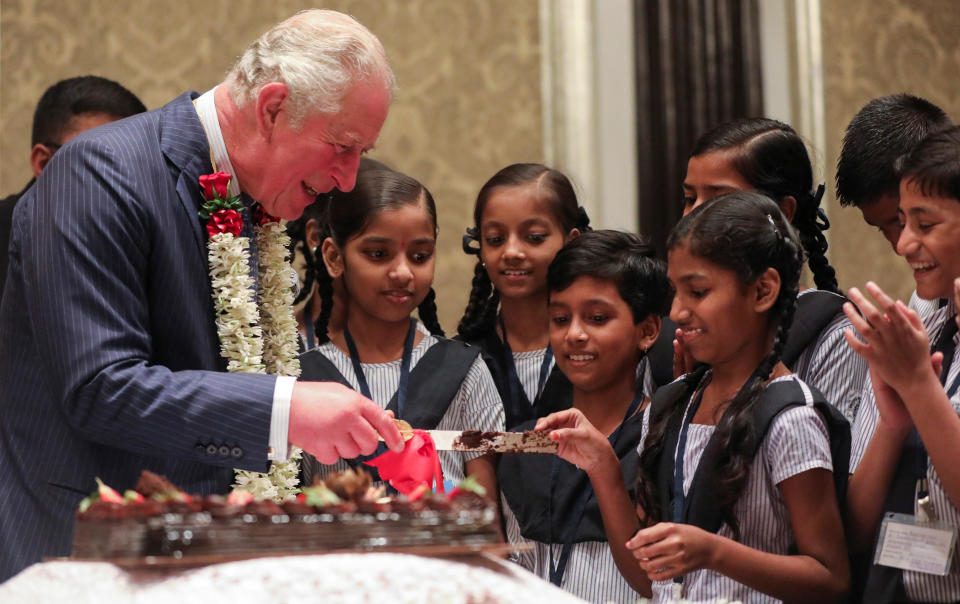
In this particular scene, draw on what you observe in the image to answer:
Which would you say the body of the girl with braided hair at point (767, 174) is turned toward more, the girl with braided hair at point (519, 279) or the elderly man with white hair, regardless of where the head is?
the elderly man with white hair

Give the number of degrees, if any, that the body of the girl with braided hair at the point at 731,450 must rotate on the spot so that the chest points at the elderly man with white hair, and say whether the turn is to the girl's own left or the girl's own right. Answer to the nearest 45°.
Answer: approximately 45° to the girl's own right

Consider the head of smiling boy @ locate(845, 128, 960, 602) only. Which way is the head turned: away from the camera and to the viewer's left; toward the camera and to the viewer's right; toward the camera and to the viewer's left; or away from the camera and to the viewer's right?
toward the camera and to the viewer's left

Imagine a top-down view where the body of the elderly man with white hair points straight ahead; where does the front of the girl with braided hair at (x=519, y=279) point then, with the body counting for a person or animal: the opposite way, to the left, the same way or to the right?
to the right

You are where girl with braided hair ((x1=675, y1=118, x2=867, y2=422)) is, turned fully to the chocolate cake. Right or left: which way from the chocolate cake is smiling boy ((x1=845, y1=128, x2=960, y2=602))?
left

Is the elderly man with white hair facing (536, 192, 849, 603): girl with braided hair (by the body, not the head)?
yes

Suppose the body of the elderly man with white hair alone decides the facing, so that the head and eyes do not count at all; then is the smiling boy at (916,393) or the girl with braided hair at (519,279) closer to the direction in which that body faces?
the smiling boy

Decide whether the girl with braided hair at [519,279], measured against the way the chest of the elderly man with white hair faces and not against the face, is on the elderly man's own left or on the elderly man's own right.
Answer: on the elderly man's own left

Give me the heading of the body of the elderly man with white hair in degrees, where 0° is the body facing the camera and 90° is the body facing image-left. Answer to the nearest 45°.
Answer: approximately 270°

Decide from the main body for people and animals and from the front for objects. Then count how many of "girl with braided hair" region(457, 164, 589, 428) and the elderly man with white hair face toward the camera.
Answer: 1
